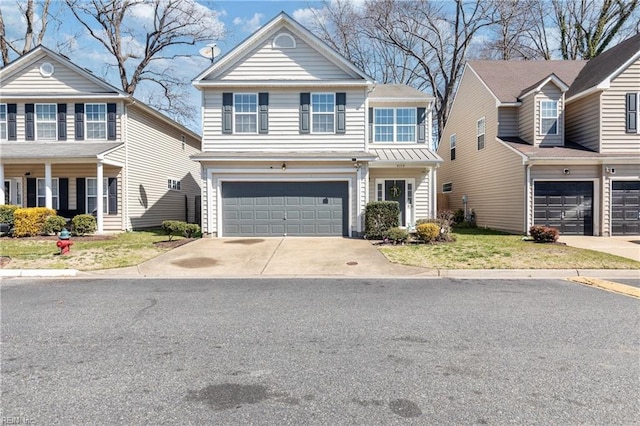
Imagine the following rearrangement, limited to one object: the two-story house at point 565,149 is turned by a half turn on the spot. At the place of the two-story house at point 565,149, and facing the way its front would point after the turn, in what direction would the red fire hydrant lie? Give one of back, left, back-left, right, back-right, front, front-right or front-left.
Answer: left

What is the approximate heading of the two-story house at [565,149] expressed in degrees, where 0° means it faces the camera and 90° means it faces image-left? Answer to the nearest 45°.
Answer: approximately 315°

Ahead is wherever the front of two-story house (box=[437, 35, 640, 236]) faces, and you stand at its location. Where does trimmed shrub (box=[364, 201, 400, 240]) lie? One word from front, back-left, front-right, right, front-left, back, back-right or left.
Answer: right

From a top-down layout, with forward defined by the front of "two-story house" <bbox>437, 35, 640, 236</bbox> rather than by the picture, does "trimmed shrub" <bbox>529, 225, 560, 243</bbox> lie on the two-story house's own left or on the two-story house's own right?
on the two-story house's own right

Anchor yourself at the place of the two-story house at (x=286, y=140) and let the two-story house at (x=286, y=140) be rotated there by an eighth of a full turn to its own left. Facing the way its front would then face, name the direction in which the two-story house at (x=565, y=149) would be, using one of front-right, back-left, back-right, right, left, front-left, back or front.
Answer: front-left

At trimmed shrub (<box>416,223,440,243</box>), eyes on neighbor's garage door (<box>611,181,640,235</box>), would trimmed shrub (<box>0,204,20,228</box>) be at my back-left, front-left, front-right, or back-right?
back-left

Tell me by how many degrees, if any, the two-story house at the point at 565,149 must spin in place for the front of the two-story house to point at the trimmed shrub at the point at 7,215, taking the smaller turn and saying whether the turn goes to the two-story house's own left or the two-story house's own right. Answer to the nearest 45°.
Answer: approximately 90° to the two-story house's own right

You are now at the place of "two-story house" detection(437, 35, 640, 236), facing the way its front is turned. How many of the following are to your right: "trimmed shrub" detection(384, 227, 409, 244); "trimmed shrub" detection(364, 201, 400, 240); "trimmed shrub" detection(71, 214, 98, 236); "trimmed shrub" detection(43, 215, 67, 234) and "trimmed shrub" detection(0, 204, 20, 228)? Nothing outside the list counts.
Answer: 5

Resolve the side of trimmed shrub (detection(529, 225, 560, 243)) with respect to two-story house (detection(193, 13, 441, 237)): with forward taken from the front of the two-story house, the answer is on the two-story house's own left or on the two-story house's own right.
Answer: on the two-story house's own left

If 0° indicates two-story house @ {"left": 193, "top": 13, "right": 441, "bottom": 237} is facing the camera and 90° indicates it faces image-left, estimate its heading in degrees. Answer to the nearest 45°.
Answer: approximately 0°

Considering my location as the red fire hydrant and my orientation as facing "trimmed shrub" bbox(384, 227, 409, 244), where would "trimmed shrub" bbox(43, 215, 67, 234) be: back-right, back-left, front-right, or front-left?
back-left

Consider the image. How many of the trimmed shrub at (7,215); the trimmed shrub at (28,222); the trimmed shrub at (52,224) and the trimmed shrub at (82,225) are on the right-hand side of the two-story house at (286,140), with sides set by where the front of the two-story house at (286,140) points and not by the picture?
4

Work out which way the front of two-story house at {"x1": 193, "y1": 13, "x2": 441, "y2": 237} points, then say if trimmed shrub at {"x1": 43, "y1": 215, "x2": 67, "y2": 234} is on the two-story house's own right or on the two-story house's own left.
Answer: on the two-story house's own right

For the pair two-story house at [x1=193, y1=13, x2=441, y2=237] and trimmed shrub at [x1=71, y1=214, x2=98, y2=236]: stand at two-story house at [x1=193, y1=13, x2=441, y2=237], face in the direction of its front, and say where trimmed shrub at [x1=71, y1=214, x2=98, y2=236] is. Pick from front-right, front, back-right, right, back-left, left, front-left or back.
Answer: right

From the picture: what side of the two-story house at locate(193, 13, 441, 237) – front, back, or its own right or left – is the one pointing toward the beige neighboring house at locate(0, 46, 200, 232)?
right

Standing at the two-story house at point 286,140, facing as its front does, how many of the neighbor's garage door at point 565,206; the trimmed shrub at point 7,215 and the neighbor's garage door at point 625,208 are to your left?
2
